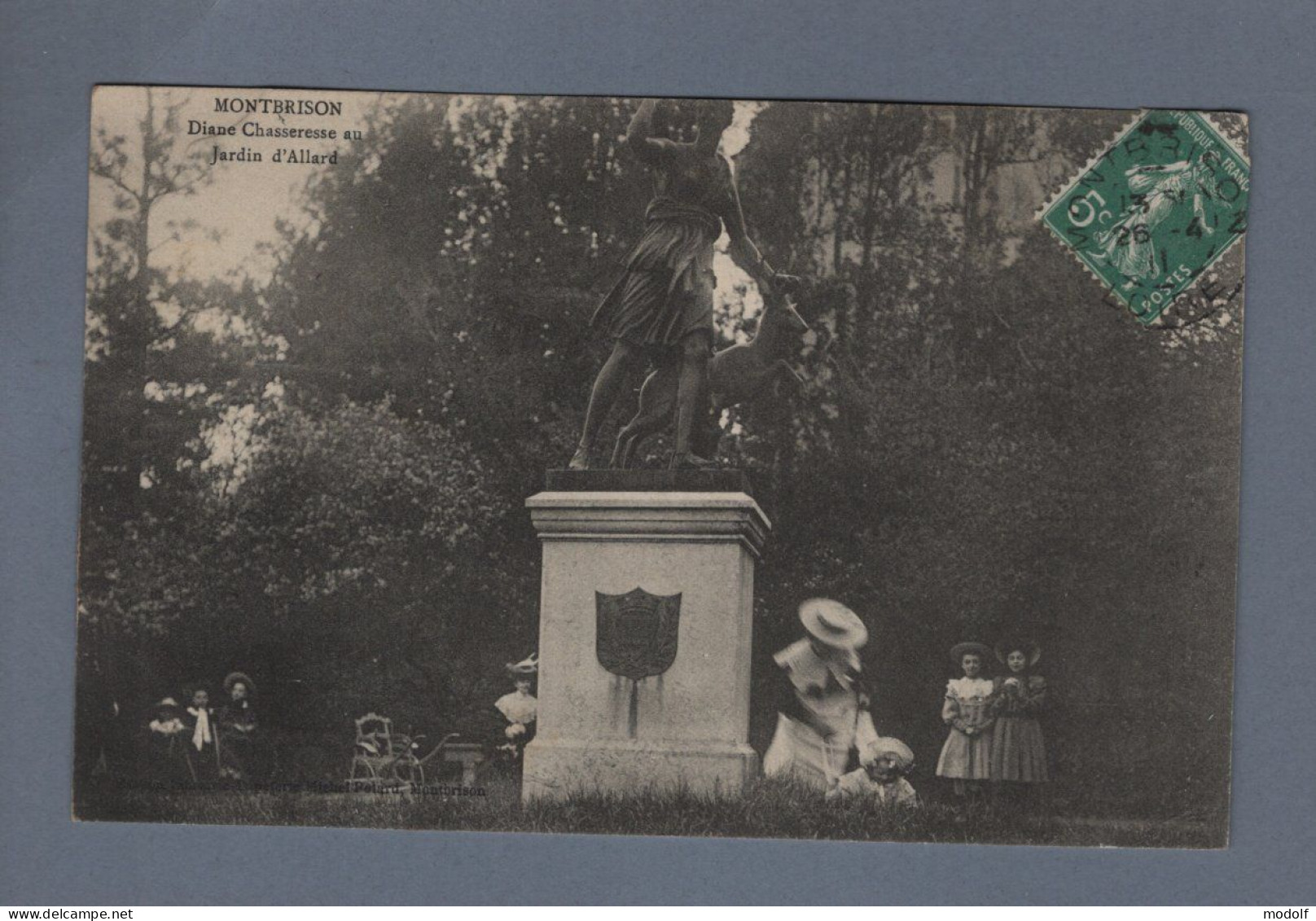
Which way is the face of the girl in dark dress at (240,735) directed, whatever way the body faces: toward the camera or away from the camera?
toward the camera

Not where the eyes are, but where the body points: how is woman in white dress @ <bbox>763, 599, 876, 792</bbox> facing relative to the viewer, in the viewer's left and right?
facing the viewer and to the right of the viewer

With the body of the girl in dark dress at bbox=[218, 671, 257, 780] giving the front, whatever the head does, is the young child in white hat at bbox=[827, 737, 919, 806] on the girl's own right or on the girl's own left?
on the girl's own left

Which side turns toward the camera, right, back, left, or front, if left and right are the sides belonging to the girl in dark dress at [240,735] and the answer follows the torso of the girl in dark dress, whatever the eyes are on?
front

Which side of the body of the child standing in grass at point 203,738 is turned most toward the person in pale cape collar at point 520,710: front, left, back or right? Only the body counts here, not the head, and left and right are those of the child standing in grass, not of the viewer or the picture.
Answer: left

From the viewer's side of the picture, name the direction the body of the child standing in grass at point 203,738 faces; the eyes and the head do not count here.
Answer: toward the camera

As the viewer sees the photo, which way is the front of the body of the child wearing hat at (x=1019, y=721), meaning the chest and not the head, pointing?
toward the camera

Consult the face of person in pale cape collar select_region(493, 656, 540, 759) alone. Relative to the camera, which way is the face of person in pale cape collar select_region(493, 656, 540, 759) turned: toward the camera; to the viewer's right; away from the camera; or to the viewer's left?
toward the camera

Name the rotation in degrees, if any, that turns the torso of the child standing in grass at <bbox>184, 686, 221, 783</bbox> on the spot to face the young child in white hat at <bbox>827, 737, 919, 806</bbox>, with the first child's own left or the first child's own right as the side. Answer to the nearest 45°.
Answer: approximately 90° to the first child's own left

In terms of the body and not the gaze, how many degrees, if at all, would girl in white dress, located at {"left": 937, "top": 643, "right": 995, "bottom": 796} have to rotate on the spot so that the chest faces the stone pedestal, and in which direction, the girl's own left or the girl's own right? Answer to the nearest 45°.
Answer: approximately 90° to the girl's own right

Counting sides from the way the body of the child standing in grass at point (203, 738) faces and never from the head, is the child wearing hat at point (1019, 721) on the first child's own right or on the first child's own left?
on the first child's own left
